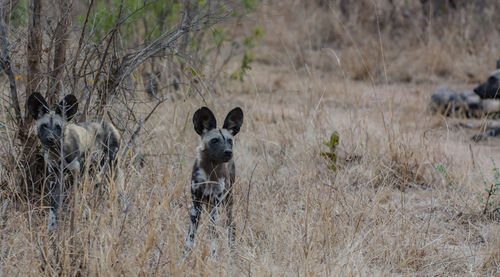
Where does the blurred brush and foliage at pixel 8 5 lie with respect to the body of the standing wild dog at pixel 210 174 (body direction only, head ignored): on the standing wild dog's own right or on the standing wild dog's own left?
on the standing wild dog's own right

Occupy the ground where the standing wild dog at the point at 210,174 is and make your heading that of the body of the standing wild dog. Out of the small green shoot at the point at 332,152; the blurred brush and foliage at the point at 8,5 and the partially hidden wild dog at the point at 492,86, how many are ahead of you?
0

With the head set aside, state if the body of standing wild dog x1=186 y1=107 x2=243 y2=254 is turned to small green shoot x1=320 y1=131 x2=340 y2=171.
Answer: no

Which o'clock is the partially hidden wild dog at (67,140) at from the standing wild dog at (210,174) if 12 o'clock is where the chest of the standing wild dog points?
The partially hidden wild dog is roughly at 4 o'clock from the standing wild dog.

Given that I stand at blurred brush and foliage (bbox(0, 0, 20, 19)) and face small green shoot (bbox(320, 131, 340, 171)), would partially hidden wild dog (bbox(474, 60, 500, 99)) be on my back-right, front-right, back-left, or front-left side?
front-left

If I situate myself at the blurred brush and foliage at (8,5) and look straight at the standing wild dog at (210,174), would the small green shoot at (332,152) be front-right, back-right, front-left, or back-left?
front-left

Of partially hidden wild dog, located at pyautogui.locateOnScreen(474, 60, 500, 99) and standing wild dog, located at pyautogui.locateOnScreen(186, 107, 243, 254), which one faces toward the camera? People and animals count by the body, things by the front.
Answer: the standing wild dog

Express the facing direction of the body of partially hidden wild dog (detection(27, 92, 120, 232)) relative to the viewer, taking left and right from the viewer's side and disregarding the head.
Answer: facing the viewer and to the left of the viewer

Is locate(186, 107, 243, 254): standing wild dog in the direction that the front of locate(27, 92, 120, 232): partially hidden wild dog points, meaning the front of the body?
no

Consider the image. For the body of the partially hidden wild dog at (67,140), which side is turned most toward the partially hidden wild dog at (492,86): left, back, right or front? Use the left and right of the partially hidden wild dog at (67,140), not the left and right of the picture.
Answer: back

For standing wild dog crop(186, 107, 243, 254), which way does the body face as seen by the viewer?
toward the camera
